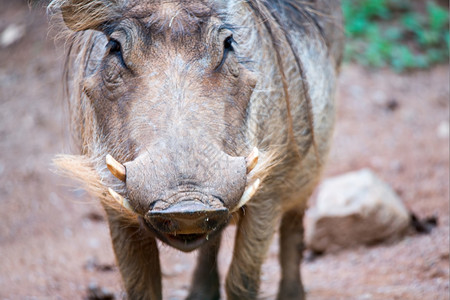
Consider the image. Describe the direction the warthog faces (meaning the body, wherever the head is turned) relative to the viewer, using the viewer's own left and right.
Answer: facing the viewer

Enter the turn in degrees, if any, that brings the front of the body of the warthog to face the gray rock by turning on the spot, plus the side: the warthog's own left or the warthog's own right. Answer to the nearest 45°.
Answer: approximately 135° to the warthog's own left
